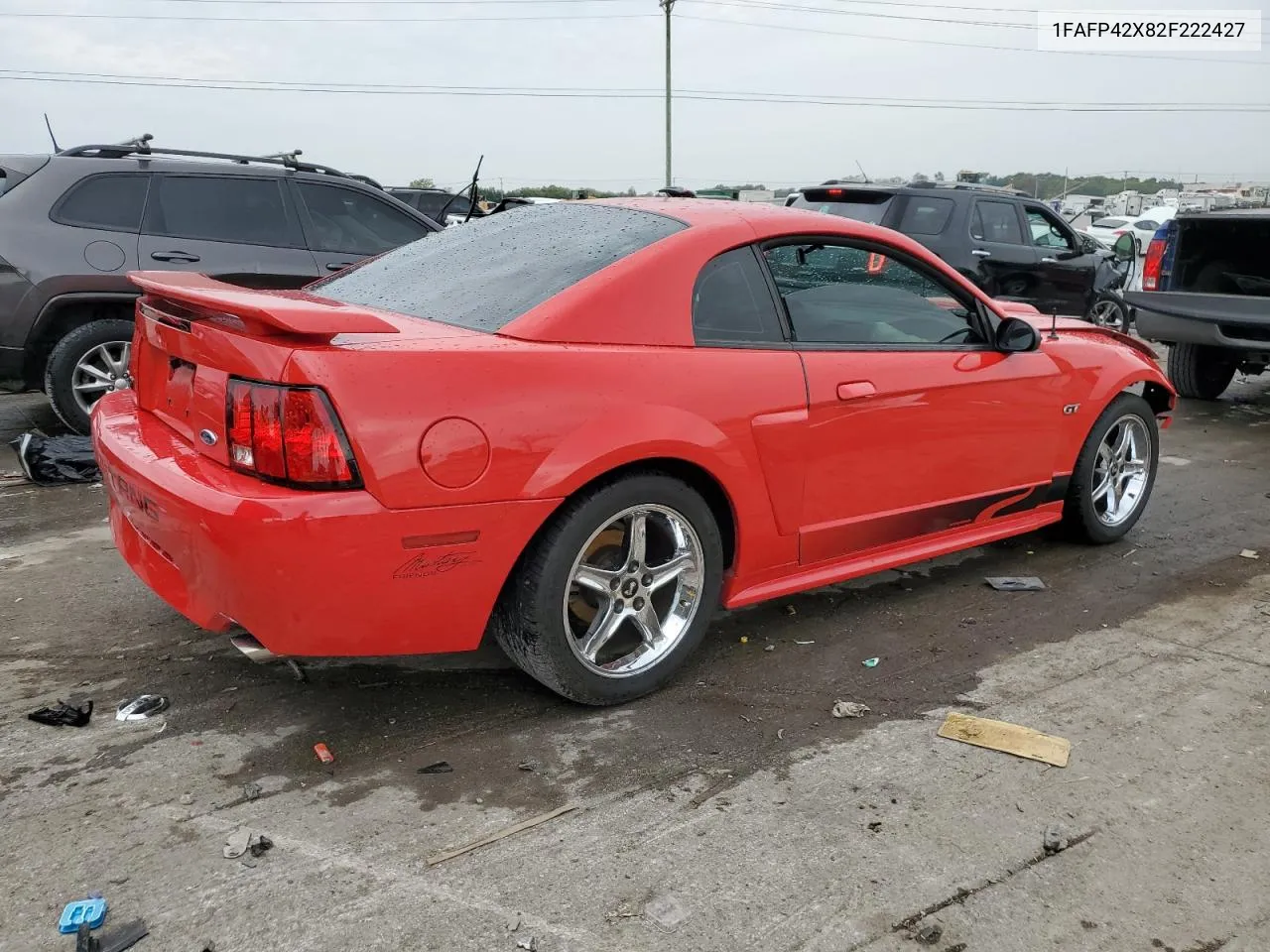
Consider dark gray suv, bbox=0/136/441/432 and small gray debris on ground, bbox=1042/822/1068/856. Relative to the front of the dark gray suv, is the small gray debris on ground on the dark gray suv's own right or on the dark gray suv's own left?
on the dark gray suv's own right

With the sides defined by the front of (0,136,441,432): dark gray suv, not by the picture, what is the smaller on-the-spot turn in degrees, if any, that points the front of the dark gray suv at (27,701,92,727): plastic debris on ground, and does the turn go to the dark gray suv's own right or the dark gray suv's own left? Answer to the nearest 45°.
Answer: approximately 135° to the dark gray suv's own right

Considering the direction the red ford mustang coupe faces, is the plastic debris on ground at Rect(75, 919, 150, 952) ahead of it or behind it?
behind

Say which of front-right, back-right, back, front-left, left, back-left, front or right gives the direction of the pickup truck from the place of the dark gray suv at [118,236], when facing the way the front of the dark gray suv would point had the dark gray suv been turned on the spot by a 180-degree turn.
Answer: back-left

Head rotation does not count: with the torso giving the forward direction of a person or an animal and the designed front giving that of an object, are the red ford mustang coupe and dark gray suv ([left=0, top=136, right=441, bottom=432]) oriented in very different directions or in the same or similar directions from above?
same or similar directions

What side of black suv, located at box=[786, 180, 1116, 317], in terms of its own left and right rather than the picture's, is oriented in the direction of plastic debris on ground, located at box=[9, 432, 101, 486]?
back

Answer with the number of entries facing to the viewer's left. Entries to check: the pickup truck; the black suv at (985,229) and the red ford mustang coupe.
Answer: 0

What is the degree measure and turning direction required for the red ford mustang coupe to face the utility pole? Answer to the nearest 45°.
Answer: approximately 45° to its left

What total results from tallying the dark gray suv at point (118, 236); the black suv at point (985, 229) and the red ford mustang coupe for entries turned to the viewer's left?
0

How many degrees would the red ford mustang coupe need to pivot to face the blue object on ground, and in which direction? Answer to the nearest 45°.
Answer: approximately 180°

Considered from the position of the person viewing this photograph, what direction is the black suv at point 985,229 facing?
facing away from the viewer and to the right of the viewer

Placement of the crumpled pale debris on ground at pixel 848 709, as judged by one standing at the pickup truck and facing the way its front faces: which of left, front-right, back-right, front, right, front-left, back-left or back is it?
back

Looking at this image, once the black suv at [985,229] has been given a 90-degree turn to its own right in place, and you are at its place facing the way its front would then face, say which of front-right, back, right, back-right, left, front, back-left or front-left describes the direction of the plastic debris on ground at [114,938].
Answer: front-right

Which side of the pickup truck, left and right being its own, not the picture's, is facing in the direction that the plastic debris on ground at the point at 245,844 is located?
back

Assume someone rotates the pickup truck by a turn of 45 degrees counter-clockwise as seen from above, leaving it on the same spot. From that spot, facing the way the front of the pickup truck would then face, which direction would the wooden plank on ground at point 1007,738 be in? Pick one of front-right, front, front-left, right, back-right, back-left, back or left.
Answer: back-left

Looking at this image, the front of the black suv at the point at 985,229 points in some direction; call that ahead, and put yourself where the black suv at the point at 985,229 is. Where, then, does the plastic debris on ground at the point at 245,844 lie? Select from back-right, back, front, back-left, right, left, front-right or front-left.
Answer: back-right

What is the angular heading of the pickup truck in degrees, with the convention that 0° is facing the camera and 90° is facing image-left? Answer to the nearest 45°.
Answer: approximately 180°

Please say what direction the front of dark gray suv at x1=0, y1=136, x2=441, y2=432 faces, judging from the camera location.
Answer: facing away from the viewer and to the right of the viewer

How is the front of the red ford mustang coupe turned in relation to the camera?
facing away from the viewer and to the right of the viewer

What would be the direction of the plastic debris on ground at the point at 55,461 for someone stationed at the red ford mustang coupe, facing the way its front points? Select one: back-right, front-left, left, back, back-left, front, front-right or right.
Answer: left

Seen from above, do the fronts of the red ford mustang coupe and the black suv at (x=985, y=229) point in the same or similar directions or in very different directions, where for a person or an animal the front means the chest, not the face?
same or similar directions
